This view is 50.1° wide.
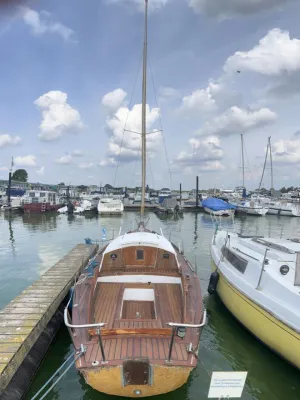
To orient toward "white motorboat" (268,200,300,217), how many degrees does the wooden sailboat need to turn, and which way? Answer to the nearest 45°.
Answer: approximately 45° to its right

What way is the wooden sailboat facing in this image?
away from the camera

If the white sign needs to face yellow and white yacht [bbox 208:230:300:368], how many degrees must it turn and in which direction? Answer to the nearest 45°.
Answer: approximately 180°

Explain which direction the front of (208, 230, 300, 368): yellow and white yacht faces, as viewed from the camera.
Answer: facing away from the viewer and to the left of the viewer

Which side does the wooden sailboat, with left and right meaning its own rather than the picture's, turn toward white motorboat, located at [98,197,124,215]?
front

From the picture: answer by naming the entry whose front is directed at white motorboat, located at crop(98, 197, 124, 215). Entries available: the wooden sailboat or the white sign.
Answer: the wooden sailboat

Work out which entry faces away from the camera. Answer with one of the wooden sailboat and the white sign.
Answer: the wooden sailboat

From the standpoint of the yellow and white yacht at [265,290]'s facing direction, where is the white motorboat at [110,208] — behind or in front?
in front

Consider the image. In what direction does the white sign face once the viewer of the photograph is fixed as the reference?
facing the viewer

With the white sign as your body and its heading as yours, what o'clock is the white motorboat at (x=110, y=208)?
The white motorboat is roughly at 5 o'clock from the white sign.

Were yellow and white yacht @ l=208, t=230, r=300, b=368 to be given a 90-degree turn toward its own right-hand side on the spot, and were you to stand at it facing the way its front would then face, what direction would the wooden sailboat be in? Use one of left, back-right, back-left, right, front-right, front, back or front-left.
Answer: back

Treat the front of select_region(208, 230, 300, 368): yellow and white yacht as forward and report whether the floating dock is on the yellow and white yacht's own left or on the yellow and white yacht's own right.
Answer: on the yellow and white yacht's own left

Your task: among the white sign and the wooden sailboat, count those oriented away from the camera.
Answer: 1
